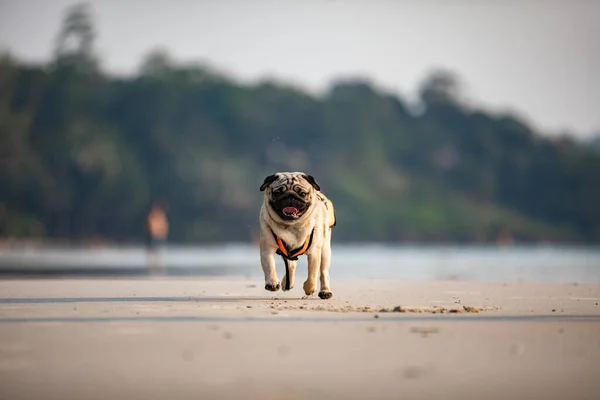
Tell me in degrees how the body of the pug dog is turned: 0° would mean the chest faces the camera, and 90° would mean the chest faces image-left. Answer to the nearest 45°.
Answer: approximately 0°
